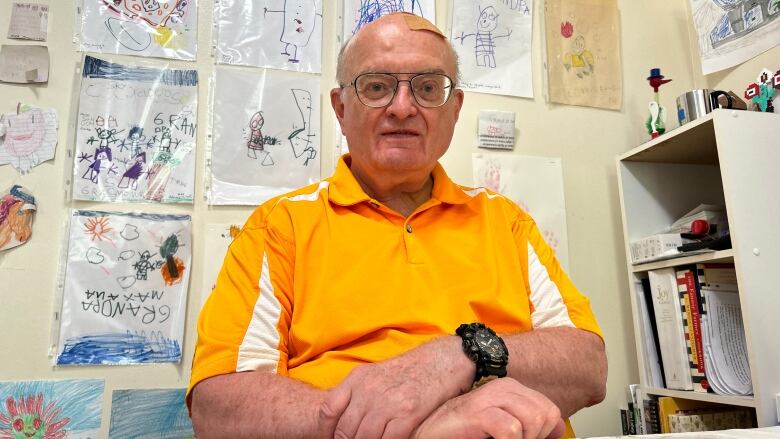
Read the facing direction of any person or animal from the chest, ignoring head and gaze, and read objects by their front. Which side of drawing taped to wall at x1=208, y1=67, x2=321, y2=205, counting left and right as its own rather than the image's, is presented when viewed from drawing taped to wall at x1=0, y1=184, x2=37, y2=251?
right

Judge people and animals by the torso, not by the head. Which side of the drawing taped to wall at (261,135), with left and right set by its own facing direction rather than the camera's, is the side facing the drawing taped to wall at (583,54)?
left

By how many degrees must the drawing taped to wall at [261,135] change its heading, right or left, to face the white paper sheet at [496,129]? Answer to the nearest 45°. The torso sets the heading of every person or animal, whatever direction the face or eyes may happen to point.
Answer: approximately 90° to its left

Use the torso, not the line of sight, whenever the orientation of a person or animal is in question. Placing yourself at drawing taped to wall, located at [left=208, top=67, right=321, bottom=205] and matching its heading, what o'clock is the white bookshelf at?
The white bookshelf is roughly at 10 o'clock from the drawing taped to wall.

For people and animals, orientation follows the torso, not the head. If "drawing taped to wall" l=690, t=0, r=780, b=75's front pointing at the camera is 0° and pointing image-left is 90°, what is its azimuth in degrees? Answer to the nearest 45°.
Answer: approximately 0°

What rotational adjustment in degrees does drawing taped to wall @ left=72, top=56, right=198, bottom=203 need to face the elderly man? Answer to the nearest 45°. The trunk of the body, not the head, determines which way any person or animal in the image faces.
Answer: approximately 45° to its left

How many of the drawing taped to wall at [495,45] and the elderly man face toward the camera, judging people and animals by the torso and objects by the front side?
2

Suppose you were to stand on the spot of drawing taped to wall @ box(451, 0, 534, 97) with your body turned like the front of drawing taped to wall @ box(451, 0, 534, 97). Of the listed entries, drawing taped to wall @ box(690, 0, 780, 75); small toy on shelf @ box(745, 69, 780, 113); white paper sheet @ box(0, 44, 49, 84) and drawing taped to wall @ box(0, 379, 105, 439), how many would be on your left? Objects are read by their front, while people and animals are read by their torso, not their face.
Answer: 2

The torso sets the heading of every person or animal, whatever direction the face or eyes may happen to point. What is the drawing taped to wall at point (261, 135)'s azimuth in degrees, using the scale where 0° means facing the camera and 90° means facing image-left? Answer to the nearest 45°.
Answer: approximately 0°

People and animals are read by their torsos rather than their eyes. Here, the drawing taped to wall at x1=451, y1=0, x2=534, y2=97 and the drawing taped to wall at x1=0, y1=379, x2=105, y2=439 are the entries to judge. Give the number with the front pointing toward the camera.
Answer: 2

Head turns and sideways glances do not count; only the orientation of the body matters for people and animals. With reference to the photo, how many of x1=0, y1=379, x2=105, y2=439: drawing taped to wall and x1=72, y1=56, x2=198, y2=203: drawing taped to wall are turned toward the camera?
2
